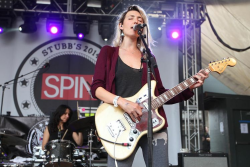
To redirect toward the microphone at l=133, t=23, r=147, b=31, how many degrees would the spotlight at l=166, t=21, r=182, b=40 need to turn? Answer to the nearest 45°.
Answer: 0° — it already faces it

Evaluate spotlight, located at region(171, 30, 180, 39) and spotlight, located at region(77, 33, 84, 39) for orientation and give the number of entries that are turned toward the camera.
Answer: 2

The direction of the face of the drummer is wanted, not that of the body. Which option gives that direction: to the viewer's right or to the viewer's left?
to the viewer's right

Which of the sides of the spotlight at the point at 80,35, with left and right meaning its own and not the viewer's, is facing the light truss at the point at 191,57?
left

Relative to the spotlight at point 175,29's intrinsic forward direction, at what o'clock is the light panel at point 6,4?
the light panel at point 6,4 is roughly at 2 o'clock from the spotlight at point 175,29.

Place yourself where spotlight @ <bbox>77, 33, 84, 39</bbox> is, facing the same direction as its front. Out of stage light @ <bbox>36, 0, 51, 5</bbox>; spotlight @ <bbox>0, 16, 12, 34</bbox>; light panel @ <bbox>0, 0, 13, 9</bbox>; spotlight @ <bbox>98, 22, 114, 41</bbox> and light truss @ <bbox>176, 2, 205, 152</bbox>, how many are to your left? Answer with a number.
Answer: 2

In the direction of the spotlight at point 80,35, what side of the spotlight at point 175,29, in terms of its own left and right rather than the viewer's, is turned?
right

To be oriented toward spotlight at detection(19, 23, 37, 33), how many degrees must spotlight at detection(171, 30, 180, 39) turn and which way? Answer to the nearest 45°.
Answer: approximately 90° to its right

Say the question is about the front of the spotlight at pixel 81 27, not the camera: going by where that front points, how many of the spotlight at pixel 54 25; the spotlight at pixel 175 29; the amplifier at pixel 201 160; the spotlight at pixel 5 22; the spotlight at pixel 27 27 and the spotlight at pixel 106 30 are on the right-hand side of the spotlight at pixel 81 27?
3

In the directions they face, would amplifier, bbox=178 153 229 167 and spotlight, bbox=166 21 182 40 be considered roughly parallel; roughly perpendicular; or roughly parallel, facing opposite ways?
roughly parallel

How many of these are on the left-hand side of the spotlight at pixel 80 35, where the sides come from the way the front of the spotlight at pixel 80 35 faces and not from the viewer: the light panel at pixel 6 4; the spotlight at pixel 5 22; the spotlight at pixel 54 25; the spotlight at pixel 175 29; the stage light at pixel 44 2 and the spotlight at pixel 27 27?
1

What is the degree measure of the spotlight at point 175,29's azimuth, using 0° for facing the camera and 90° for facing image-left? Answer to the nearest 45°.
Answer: approximately 0°

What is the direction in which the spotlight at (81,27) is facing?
toward the camera

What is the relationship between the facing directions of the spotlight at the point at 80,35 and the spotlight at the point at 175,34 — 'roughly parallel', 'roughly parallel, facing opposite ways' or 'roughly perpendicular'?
roughly parallel

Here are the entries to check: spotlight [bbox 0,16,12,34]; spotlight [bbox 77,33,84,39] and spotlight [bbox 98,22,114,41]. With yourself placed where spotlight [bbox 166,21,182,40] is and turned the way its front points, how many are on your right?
3
